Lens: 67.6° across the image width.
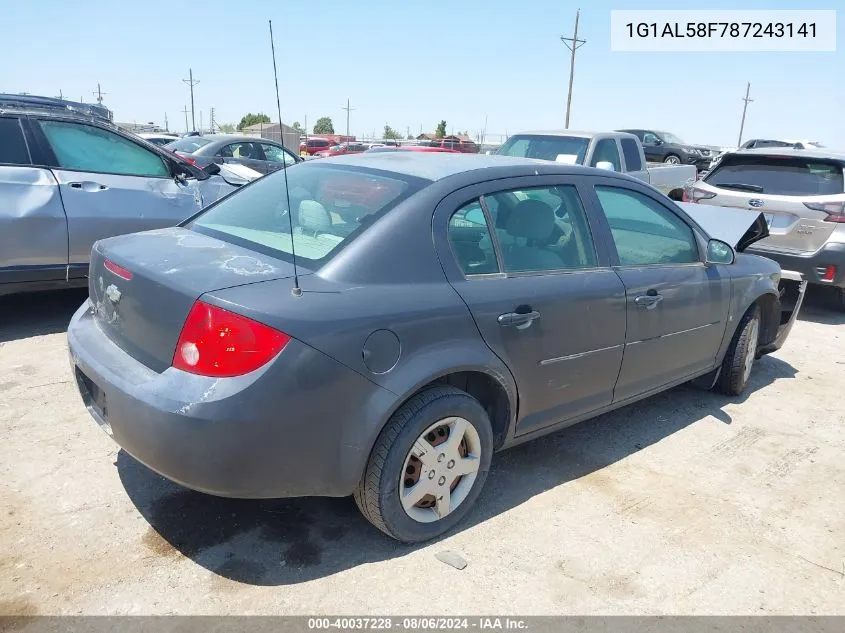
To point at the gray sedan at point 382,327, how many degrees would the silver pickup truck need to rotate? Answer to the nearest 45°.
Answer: approximately 45° to its left

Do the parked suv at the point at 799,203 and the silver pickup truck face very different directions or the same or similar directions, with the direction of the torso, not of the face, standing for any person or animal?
very different directions

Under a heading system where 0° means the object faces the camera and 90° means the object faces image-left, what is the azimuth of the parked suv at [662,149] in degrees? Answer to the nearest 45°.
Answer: approximately 315°

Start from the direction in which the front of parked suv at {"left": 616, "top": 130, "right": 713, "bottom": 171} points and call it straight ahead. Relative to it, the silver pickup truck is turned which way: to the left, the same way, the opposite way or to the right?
to the right

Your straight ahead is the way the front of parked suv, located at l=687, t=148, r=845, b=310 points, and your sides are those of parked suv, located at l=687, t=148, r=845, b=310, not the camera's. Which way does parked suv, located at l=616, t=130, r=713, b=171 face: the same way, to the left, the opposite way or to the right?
to the right

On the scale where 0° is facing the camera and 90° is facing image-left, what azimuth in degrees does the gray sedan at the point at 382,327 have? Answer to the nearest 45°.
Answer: approximately 225°

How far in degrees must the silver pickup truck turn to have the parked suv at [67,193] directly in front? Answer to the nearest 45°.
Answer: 0° — it already faces it

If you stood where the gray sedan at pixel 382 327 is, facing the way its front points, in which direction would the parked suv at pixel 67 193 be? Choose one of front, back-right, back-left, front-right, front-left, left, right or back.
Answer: left

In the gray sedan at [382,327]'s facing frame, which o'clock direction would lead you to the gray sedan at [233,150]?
the gray sedan at [233,150] is roughly at 10 o'clock from the gray sedan at [382,327].
